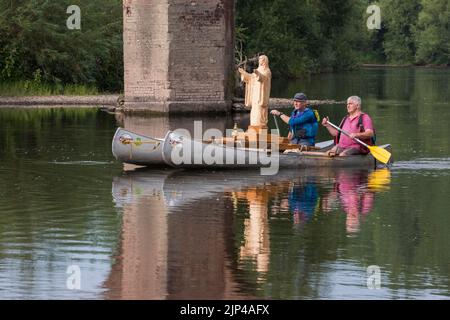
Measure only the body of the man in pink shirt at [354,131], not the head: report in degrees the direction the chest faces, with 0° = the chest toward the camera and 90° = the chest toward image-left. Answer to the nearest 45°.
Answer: approximately 45°

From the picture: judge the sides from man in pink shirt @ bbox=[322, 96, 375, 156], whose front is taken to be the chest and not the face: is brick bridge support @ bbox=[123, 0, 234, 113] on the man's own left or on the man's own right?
on the man's own right

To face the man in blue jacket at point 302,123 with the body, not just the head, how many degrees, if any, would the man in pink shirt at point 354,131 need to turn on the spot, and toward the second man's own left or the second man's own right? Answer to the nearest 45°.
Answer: approximately 45° to the second man's own right

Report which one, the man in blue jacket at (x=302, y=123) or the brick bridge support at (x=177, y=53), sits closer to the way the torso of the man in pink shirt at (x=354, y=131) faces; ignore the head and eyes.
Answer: the man in blue jacket
